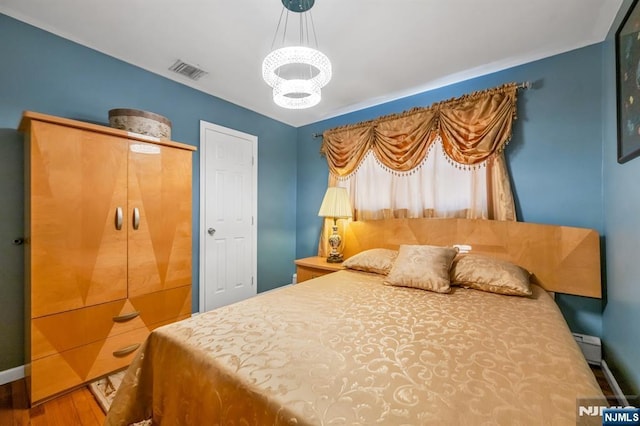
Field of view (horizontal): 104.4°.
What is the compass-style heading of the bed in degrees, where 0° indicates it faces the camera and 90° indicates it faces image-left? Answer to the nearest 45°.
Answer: approximately 45°

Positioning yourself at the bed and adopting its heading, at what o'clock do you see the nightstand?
The nightstand is roughly at 4 o'clock from the bed.

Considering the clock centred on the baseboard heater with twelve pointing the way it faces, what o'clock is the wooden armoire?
The wooden armoire is roughly at 12 o'clock from the baseboard heater.

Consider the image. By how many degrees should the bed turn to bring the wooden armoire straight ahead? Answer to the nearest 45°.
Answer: approximately 45° to its right

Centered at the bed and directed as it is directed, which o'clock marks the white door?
The white door is roughly at 3 o'clock from the bed.

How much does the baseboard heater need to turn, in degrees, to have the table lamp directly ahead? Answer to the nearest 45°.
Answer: approximately 45° to its right

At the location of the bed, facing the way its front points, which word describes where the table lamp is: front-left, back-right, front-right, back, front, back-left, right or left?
back-right

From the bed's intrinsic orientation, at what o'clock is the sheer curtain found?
The sheer curtain is roughly at 5 o'clock from the bed.

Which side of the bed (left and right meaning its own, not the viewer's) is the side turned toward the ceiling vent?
right

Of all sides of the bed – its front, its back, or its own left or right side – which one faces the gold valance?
back
